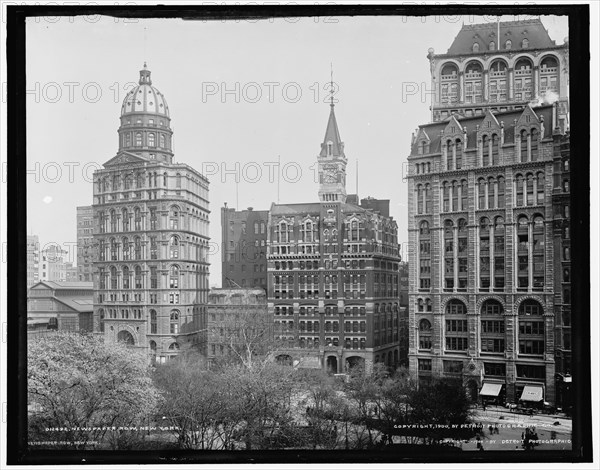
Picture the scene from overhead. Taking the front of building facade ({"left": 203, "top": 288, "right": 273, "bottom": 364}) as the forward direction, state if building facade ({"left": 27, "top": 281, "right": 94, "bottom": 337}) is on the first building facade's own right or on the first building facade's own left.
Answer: on the first building facade's own right

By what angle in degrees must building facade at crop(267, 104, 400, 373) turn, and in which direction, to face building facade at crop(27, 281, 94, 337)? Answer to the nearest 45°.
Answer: approximately 90° to its right

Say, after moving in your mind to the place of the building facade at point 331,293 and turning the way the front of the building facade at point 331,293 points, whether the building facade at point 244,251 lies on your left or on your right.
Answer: on your right

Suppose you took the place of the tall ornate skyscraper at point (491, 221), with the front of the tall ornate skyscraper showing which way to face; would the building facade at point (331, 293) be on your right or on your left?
on your right

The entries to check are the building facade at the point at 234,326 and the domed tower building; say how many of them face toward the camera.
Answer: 2

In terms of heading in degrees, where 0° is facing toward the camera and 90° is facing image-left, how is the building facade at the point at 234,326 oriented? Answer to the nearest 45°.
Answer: approximately 0°

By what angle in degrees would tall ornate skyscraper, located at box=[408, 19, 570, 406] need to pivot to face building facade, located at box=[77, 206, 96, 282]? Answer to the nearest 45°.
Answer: approximately 90° to its right

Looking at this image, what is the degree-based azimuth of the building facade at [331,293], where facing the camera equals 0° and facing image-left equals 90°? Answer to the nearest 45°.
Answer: approximately 0°
